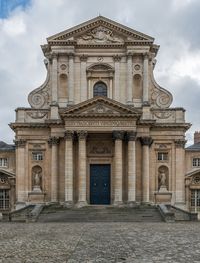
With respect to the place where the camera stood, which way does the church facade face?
facing the viewer

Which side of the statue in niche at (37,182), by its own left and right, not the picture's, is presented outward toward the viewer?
front
